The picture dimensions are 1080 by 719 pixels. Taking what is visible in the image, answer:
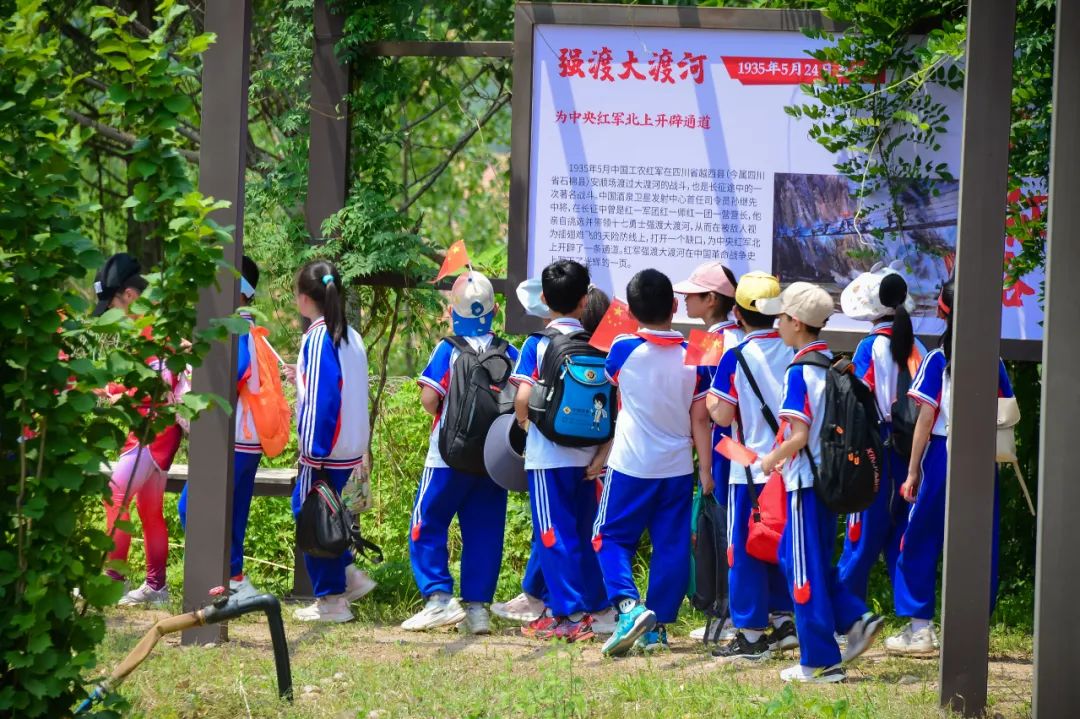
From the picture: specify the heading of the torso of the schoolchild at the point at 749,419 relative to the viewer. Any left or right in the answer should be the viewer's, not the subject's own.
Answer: facing away from the viewer and to the left of the viewer

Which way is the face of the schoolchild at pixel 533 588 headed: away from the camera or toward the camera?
away from the camera

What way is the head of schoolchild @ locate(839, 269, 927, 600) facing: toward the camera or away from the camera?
away from the camera

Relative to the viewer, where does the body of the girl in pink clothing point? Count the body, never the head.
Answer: to the viewer's left

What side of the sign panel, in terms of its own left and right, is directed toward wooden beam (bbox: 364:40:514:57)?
right

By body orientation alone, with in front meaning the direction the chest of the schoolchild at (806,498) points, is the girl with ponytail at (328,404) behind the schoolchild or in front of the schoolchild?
in front

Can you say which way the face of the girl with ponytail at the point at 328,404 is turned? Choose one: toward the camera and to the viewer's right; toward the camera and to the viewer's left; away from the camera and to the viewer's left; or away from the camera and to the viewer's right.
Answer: away from the camera and to the viewer's left
